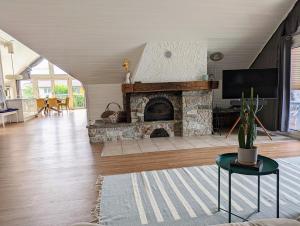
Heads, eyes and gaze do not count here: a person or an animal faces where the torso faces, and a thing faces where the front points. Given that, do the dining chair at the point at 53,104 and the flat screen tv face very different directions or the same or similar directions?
very different directions

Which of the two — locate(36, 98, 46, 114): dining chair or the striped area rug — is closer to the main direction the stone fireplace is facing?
the striped area rug

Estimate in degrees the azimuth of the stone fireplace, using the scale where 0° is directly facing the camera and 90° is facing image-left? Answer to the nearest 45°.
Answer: approximately 0°

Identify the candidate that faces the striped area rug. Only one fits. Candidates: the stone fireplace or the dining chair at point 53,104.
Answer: the stone fireplace

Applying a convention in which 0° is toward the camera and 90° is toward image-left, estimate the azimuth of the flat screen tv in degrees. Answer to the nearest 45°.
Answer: approximately 0°

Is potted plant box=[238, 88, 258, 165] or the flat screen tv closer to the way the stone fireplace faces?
the potted plant

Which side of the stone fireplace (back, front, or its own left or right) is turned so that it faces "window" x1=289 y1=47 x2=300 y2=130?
left

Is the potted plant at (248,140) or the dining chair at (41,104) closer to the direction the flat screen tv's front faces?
the potted plant

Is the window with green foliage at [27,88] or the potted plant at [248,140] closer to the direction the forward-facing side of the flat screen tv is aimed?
the potted plant

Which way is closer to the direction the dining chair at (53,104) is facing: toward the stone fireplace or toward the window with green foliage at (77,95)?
the window with green foliage

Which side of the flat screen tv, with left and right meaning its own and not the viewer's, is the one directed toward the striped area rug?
front

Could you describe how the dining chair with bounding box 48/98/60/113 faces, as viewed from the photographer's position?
facing away from the viewer and to the right of the viewer
